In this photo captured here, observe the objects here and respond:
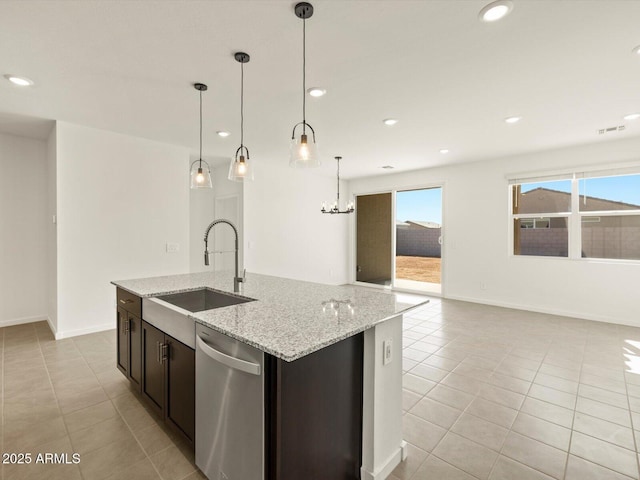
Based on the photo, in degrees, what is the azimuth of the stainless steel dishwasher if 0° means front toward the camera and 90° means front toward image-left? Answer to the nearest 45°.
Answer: approximately 45°

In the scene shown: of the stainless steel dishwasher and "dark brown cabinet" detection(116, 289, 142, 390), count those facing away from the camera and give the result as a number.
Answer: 0

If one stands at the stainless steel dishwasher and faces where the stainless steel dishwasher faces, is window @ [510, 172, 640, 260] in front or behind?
behind

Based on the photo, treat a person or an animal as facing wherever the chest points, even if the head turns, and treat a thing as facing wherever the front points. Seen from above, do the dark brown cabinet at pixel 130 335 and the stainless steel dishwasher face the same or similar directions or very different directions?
same or similar directions

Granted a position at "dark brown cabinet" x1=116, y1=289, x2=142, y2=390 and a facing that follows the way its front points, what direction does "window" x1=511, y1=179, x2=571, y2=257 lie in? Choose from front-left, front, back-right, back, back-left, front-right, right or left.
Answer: back

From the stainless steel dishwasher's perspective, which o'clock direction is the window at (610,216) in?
The window is roughly at 7 o'clock from the stainless steel dishwasher.

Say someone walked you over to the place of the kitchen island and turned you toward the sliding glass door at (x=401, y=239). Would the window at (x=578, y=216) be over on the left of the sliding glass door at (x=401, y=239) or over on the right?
right

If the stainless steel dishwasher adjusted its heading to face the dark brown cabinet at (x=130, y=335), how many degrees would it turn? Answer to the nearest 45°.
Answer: approximately 90° to its right

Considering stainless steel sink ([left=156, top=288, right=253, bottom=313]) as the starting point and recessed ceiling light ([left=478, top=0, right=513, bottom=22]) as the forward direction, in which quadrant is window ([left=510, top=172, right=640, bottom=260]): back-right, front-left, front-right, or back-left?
front-left
